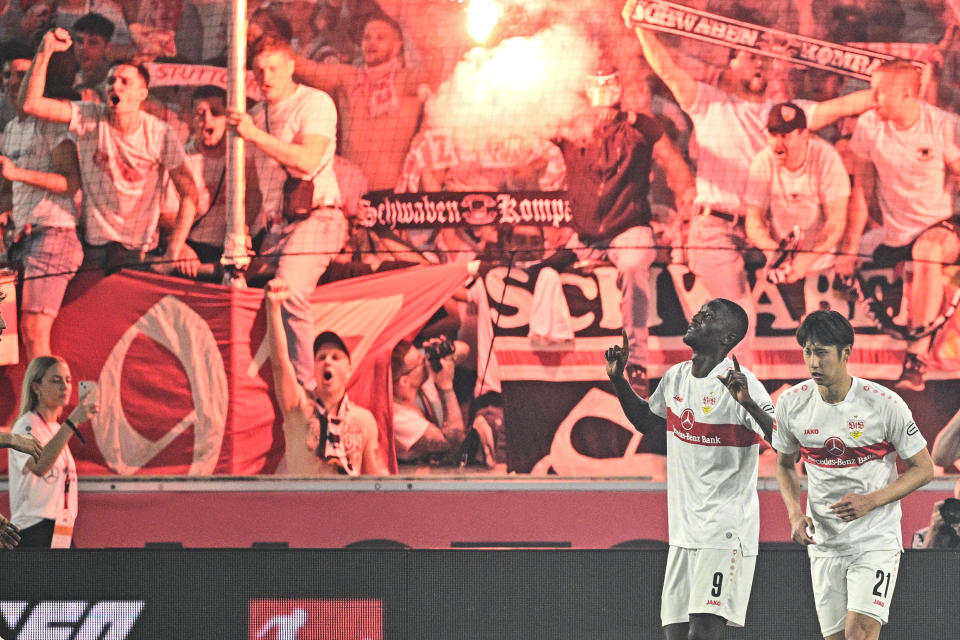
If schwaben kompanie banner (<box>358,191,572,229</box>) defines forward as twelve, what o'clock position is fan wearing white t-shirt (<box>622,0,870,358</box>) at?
The fan wearing white t-shirt is roughly at 9 o'clock from the schwaben kompanie banner.

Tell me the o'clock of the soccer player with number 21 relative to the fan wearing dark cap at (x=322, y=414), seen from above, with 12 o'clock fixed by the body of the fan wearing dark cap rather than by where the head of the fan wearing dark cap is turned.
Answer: The soccer player with number 21 is roughly at 11 o'clock from the fan wearing dark cap.

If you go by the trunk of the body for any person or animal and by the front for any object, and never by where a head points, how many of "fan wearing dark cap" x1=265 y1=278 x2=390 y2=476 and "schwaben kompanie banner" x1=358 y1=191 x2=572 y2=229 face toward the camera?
2

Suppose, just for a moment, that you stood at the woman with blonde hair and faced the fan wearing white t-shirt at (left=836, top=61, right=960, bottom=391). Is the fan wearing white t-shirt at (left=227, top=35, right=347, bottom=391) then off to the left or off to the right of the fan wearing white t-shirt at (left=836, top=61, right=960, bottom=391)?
left

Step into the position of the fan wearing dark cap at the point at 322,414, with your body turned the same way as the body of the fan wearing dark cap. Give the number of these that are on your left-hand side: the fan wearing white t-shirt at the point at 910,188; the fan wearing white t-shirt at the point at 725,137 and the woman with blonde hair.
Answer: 2

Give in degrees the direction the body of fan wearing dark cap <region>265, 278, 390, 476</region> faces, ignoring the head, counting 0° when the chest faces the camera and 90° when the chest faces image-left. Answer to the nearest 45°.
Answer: approximately 0°

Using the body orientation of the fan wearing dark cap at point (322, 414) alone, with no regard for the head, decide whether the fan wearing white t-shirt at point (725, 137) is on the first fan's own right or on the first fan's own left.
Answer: on the first fan's own left

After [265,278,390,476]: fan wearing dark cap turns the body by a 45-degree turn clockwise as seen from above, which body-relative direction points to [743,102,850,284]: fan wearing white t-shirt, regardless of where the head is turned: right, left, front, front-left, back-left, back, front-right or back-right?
back-left

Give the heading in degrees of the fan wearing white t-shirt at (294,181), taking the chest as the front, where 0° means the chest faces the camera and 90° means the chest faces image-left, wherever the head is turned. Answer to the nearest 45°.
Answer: approximately 45°
